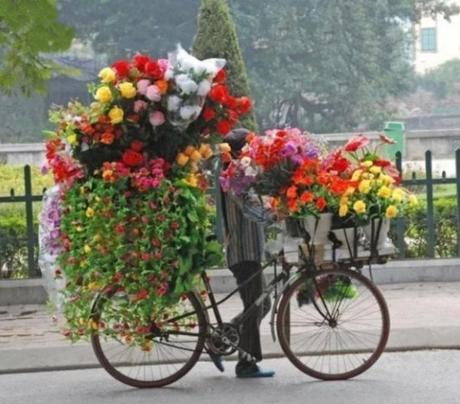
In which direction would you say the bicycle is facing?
to the viewer's right

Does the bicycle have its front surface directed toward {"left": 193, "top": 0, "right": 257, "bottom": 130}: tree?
no

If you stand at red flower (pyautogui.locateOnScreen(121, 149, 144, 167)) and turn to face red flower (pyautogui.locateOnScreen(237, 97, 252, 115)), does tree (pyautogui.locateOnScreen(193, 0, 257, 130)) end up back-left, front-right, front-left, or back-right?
front-left

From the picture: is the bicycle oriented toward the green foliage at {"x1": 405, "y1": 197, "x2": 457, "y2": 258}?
no
